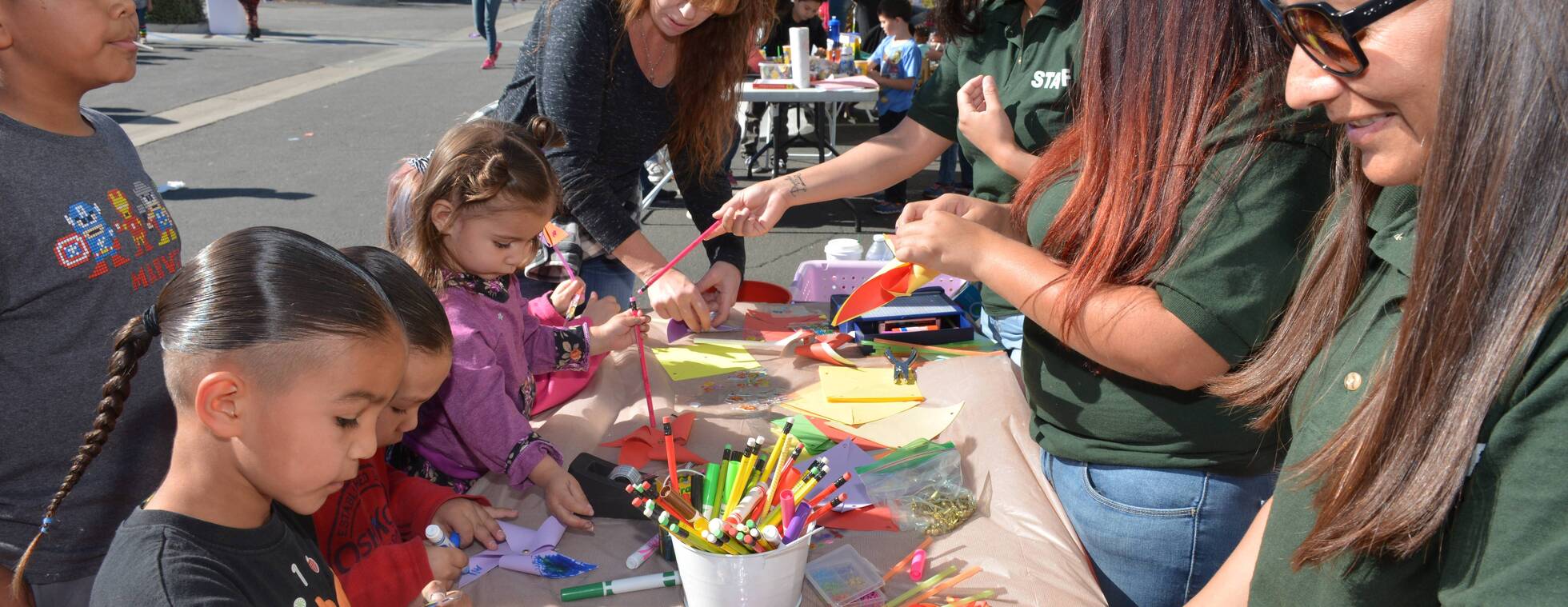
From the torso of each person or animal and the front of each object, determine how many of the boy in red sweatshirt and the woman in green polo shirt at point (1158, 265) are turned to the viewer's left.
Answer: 1

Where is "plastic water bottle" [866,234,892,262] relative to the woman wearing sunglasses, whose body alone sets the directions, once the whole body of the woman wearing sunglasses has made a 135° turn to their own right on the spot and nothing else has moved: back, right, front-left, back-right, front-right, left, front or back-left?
front-left

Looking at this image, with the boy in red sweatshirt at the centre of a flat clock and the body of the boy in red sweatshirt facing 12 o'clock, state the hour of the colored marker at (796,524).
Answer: The colored marker is roughly at 12 o'clock from the boy in red sweatshirt.

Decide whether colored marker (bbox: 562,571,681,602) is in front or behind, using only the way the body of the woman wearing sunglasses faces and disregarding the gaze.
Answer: in front

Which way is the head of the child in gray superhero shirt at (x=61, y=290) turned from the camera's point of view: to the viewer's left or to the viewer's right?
to the viewer's right

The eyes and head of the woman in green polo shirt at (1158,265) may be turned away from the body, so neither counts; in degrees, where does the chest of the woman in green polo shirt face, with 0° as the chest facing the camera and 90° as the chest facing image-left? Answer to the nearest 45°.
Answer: approximately 90°

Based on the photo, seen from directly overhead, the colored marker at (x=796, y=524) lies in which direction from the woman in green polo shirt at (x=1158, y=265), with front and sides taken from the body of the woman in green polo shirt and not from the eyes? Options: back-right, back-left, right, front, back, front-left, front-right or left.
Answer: front-left

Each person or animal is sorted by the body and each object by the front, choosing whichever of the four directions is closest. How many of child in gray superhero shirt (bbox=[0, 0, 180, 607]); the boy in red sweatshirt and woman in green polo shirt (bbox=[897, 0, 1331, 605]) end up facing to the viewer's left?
1

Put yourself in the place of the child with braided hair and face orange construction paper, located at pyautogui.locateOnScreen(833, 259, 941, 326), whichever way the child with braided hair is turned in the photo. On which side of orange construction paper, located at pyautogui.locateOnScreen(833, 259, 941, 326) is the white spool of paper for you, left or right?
left

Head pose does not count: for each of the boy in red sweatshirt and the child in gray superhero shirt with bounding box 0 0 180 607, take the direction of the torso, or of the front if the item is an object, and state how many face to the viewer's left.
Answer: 0

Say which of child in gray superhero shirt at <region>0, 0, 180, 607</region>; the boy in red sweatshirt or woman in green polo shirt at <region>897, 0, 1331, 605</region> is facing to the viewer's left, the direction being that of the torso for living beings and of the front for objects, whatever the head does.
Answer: the woman in green polo shirt

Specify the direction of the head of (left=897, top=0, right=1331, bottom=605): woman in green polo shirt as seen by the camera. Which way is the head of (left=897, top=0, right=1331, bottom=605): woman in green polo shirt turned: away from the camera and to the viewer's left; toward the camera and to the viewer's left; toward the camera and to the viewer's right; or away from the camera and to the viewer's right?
away from the camera and to the viewer's left

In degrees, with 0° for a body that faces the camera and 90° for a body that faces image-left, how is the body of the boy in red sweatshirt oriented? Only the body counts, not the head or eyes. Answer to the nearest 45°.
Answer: approximately 315°

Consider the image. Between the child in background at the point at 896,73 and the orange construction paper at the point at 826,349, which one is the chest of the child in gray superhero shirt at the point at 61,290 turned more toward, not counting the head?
the orange construction paper

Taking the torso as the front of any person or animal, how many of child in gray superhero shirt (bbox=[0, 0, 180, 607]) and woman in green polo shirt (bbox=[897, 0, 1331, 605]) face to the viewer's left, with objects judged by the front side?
1

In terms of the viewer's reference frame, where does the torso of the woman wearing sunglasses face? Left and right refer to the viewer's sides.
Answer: facing the viewer and to the left of the viewer

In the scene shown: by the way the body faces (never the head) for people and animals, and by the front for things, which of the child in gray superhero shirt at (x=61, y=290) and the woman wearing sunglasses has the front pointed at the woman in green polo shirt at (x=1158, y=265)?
the child in gray superhero shirt
